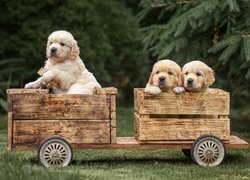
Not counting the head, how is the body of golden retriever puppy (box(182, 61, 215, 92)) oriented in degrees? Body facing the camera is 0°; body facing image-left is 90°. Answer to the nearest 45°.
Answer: approximately 45°

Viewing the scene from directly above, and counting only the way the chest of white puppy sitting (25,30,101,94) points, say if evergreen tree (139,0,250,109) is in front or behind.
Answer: behind

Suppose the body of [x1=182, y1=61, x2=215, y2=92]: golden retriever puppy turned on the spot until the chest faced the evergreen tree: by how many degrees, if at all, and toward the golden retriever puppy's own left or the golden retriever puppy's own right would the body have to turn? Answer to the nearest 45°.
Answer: approximately 135° to the golden retriever puppy's own right

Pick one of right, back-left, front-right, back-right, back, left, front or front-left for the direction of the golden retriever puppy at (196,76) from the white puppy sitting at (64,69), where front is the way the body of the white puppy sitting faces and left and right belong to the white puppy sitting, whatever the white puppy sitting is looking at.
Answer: back-left

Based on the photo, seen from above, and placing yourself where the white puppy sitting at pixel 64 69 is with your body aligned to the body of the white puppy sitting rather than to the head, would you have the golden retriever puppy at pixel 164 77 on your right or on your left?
on your left

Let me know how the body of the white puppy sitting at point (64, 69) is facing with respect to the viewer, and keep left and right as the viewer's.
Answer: facing the viewer and to the left of the viewer

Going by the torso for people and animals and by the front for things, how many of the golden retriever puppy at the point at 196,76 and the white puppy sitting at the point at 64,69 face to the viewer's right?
0

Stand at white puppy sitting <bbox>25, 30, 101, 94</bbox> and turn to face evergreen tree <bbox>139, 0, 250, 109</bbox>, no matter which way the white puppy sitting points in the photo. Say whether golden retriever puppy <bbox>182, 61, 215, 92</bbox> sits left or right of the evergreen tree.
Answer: right
